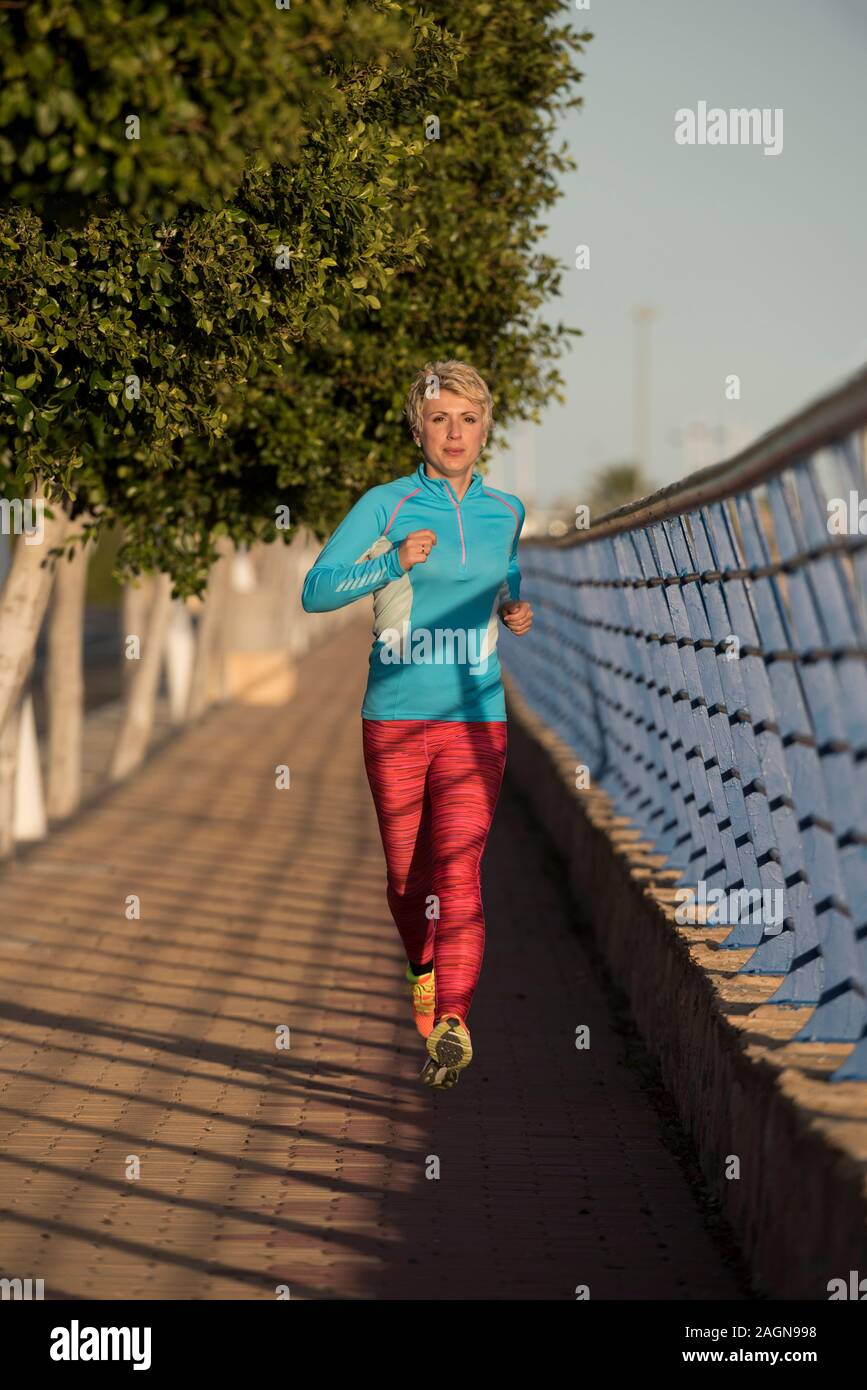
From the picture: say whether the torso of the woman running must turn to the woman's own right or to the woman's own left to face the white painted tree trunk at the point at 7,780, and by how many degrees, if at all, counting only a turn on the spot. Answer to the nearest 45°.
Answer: approximately 180°

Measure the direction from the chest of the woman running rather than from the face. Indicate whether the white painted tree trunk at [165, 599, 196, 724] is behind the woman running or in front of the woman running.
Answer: behind

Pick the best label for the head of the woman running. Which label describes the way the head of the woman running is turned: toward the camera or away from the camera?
toward the camera

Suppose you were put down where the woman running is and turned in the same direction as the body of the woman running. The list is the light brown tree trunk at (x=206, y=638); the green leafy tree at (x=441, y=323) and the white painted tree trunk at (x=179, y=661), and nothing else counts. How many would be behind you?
3

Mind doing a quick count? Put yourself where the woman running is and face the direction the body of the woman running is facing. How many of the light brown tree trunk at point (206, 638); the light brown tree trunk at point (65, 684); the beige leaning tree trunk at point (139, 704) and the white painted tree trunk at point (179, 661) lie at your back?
4

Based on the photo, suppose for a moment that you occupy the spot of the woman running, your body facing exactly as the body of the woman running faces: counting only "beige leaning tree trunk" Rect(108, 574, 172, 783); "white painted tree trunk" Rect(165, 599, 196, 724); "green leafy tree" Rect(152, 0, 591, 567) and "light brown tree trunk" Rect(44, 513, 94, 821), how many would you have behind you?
4

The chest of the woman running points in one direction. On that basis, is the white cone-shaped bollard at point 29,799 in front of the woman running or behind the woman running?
behind

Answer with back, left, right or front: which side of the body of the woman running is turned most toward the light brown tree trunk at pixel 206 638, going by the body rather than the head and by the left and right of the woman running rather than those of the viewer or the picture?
back

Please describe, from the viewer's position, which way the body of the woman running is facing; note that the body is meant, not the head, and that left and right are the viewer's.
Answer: facing the viewer

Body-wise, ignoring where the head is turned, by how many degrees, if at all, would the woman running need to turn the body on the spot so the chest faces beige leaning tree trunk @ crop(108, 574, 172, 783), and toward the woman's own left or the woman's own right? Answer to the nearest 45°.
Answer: approximately 180°
